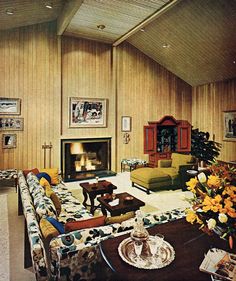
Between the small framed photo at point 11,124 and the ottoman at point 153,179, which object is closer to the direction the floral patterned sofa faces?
the ottoman

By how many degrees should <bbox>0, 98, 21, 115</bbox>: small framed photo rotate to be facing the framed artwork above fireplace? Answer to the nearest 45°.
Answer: approximately 90° to its left

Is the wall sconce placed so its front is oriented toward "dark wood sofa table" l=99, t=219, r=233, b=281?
yes
